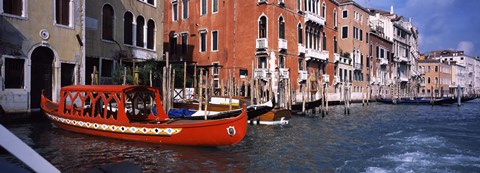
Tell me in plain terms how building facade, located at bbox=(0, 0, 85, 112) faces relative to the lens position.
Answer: facing the viewer and to the right of the viewer

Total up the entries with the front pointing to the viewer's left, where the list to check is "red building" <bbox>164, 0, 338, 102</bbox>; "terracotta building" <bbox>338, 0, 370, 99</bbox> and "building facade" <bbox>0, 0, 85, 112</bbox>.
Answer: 0

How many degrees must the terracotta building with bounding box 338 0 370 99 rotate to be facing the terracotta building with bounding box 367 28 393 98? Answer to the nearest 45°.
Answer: approximately 90° to its left

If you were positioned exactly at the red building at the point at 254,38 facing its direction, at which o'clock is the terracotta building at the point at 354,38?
The terracotta building is roughly at 9 o'clock from the red building.

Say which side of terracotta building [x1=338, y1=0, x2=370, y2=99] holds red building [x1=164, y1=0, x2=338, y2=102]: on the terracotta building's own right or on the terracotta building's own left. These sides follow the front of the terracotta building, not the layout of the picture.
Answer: on the terracotta building's own right

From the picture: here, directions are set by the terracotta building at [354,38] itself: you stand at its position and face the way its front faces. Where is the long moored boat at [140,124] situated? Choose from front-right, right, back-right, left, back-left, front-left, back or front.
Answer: front-right

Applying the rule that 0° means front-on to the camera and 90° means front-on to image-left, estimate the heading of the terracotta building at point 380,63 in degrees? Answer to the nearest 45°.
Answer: approximately 315°

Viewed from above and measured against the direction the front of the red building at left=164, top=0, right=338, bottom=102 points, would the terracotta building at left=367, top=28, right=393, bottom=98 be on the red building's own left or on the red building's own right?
on the red building's own left

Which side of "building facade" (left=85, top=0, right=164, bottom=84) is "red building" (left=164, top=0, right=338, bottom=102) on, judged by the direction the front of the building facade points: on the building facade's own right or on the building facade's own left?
on the building facade's own left

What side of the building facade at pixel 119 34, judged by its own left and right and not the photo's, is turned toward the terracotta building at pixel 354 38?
left

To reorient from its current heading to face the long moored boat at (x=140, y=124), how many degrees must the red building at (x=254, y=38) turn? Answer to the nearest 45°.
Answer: approximately 45° to its right

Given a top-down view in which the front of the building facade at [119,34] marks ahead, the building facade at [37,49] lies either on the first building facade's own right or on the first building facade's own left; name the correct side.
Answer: on the first building facade's own right

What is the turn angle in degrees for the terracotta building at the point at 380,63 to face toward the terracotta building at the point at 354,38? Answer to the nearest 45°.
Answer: approximately 45° to its right

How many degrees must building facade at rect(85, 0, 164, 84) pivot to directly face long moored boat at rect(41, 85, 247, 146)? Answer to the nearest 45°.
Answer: approximately 45° to its right

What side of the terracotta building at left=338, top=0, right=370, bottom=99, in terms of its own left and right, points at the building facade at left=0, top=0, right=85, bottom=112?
right

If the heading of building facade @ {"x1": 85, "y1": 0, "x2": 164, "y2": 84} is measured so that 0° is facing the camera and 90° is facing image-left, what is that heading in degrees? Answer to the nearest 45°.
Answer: approximately 315°
